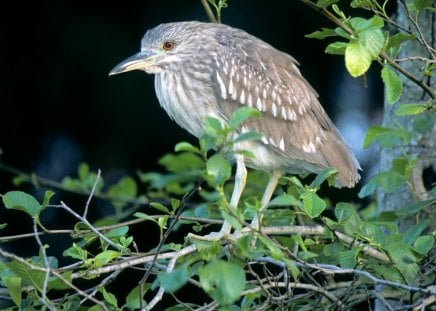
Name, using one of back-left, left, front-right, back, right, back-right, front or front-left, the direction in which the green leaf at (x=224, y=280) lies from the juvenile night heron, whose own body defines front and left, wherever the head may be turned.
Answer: left

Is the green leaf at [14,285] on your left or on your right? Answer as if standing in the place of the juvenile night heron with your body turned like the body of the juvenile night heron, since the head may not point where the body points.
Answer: on your left

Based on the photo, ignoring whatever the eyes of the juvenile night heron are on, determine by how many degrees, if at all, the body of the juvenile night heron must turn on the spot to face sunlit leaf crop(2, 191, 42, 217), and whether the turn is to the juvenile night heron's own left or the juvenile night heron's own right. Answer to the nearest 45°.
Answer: approximately 45° to the juvenile night heron's own left

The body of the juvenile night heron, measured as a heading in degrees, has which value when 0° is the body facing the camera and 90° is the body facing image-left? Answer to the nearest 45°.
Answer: approximately 90°

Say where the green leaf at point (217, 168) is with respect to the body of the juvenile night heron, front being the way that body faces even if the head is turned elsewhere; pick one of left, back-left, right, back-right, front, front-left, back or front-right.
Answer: left

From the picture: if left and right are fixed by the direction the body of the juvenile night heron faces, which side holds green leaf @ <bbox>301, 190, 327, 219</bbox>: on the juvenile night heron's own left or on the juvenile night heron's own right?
on the juvenile night heron's own left

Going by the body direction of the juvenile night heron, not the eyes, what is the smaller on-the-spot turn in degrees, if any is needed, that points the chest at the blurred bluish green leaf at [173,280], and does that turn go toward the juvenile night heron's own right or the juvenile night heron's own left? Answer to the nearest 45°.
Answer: approximately 90° to the juvenile night heron's own left

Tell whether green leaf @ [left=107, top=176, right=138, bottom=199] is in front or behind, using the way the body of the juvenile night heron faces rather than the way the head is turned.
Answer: in front

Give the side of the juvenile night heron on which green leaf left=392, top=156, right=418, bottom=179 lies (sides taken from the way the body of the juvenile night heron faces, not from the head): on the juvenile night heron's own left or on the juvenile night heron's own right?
on the juvenile night heron's own right
